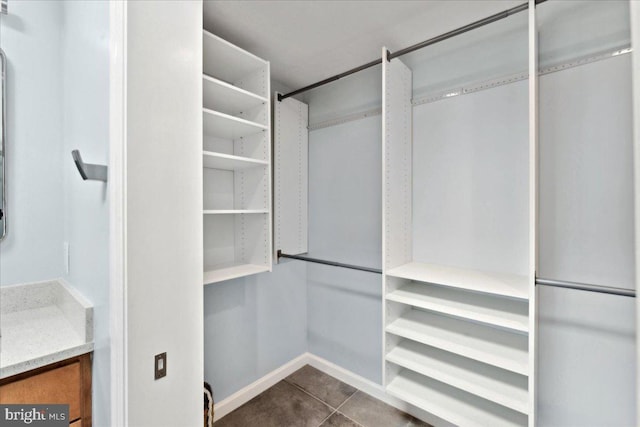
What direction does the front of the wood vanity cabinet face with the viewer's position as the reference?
facing the viewer and to the right of the viewer

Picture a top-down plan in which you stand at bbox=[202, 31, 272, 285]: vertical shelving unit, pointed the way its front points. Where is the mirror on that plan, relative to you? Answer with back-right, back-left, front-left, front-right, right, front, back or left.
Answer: back-right

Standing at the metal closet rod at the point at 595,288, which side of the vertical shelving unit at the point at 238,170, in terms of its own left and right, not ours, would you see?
front

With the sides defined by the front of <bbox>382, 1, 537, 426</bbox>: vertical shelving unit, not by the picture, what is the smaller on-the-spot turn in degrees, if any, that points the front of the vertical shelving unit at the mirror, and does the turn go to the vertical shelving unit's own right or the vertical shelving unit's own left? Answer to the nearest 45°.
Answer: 0° — it already faces it

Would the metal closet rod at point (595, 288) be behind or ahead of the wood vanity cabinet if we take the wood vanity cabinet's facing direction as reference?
ahead

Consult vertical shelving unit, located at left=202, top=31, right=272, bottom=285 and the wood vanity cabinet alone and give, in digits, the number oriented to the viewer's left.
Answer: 0

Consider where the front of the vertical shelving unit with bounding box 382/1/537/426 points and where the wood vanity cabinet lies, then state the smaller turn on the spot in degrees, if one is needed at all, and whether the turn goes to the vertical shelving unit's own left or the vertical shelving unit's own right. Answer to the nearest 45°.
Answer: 0° — it already faces it

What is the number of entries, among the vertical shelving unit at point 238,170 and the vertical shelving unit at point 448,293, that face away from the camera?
0

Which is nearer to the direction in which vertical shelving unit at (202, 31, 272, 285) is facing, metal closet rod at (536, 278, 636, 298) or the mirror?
the metal closet rod

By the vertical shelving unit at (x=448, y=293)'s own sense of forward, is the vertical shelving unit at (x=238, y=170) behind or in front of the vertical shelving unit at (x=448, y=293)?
in front

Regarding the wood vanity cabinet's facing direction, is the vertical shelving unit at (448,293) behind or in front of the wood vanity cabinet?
in front
